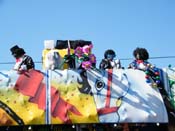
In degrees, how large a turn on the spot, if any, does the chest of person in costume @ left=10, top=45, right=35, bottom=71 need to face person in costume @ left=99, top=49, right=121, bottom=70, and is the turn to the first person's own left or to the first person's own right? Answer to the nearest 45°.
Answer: approximately 135° to the first person's own left

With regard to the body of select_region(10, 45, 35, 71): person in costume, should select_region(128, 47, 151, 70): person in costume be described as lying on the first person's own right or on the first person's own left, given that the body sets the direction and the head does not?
on the first person's own left

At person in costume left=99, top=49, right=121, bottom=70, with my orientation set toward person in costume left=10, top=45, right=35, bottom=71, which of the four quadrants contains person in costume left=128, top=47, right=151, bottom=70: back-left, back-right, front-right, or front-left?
back-left

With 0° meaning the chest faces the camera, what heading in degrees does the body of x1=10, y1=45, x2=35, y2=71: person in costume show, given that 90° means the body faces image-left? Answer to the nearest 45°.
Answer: approximately 45°

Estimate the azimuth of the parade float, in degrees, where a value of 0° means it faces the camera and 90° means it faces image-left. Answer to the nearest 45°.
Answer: approximately 270°
